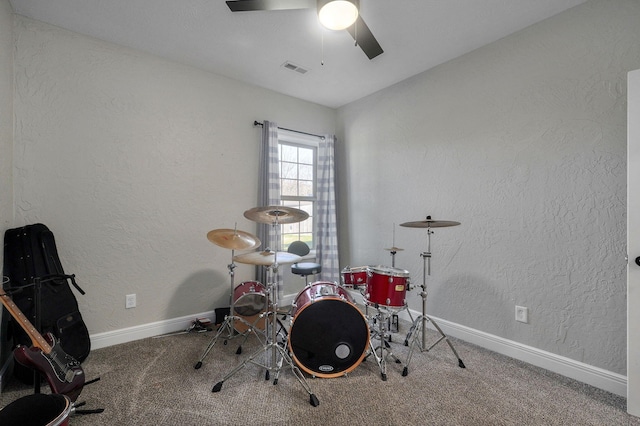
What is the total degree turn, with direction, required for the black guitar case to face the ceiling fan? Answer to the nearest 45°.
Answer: approximately 45° to its left

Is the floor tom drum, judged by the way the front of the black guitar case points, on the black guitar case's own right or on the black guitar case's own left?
on the black guitar case's own left

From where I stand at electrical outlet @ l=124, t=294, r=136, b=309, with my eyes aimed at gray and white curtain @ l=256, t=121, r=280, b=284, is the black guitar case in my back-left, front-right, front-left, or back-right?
back-right

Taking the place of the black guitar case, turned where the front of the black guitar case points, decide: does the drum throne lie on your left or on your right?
on your left

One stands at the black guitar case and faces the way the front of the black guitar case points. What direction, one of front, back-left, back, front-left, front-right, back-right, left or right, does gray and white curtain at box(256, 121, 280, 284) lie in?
left

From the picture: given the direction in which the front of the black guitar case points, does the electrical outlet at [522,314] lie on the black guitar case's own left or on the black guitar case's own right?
on the black guitar case's own left

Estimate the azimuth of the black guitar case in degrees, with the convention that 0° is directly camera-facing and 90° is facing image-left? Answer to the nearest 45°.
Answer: approximately 0°
